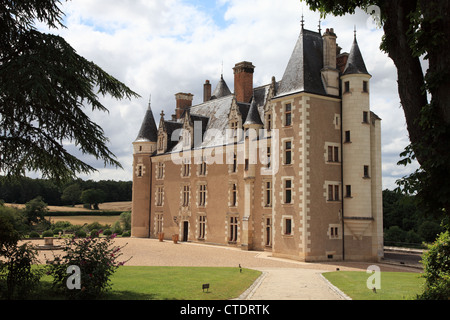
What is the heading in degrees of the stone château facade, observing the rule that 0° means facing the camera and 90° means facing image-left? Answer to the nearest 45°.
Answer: approximately 45°

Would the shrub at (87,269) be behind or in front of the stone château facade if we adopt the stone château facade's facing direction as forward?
in front

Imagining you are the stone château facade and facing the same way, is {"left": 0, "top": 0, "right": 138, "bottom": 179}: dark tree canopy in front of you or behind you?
in front

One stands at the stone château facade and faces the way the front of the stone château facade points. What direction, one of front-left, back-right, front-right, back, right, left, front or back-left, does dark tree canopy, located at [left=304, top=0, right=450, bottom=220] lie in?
front-left

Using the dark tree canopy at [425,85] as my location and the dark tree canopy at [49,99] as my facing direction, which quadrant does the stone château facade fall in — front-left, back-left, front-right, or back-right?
front-right
